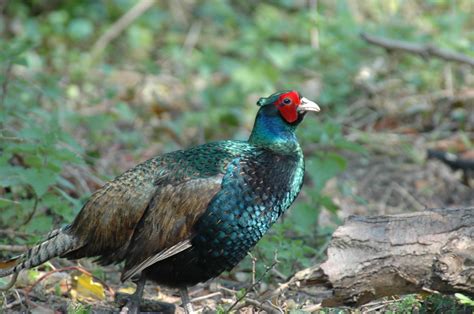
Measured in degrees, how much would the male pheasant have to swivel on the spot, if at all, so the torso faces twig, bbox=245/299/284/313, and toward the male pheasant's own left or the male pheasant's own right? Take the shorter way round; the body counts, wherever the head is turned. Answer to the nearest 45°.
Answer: approximately 45° to the male pheasant's own right

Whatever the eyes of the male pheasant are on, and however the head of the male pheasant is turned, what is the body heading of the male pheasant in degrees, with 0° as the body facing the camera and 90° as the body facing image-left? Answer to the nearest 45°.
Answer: approximately 270°

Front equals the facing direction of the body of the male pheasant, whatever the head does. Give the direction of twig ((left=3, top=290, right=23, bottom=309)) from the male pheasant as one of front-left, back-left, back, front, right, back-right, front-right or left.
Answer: back

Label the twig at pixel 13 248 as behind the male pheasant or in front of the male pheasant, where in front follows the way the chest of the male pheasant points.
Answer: behind

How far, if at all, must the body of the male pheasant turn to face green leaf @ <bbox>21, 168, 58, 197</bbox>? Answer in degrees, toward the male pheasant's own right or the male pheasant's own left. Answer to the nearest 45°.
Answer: approximately 135° to the male pheasant's own left

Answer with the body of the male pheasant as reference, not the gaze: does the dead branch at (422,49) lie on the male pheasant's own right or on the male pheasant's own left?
on the male pheasant's own left
